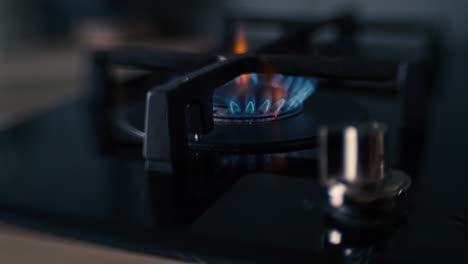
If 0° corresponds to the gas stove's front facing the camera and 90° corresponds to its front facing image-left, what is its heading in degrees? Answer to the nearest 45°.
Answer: approximately 0°
